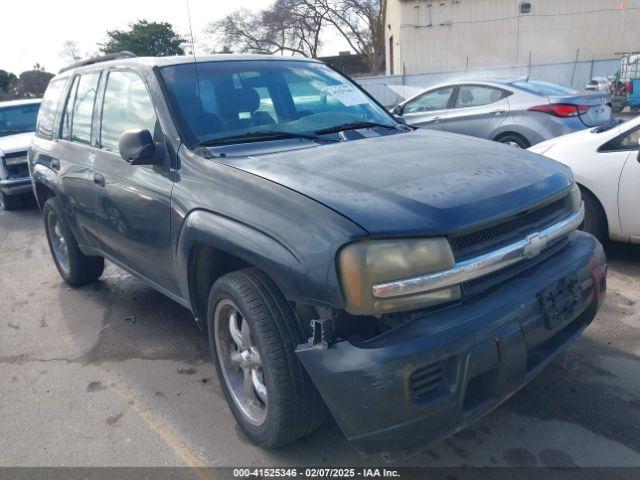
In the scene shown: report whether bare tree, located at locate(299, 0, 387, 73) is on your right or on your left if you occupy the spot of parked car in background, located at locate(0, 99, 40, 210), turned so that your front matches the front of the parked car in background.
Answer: on your left

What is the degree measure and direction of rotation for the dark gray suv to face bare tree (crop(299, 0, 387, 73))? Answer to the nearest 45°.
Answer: approximately 135° to its left

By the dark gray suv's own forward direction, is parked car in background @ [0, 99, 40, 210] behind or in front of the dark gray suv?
behind

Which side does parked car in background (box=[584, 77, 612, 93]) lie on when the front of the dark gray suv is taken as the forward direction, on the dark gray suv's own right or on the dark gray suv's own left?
on the dark gray suv's own left

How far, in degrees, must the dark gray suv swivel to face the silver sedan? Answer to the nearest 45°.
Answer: approximately 90° to its left

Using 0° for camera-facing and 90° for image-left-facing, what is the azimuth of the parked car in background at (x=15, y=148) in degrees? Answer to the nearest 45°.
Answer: approximately 315°

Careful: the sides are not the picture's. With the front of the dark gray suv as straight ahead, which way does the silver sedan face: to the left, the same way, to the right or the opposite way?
the opposite way

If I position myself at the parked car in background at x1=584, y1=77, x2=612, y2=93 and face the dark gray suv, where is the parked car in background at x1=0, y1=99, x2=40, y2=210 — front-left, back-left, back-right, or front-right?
front-right

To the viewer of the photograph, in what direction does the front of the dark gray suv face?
facing the viewer and to the right of the viewer

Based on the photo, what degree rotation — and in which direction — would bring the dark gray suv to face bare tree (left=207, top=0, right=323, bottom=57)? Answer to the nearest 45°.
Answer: approximately 135° to its left

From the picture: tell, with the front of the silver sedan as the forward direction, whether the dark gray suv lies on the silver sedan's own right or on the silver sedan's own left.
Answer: on the silver sedan's own left

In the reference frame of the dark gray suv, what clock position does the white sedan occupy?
The white sedan is roughly at 9 o'clock from the dark gray suv.
